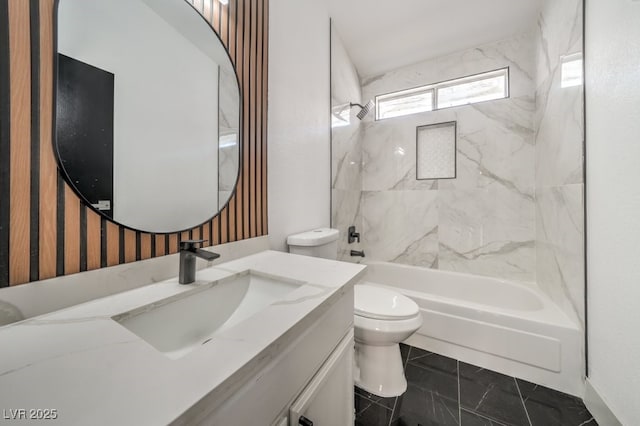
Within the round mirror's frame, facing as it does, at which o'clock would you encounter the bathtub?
The bathtub is roughly at 11 o'clock from the round mirror.

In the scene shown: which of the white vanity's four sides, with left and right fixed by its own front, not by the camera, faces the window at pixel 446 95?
left

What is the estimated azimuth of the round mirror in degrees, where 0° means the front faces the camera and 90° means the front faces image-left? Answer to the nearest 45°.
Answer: approximately 315°

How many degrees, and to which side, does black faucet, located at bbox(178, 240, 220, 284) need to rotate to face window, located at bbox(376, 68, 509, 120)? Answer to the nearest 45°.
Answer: approximately 45° to its left

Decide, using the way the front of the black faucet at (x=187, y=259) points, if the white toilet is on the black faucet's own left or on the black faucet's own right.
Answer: on the black faucet's own left

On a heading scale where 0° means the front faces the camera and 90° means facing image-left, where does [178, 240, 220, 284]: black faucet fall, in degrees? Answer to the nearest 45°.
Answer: approximately 315°
